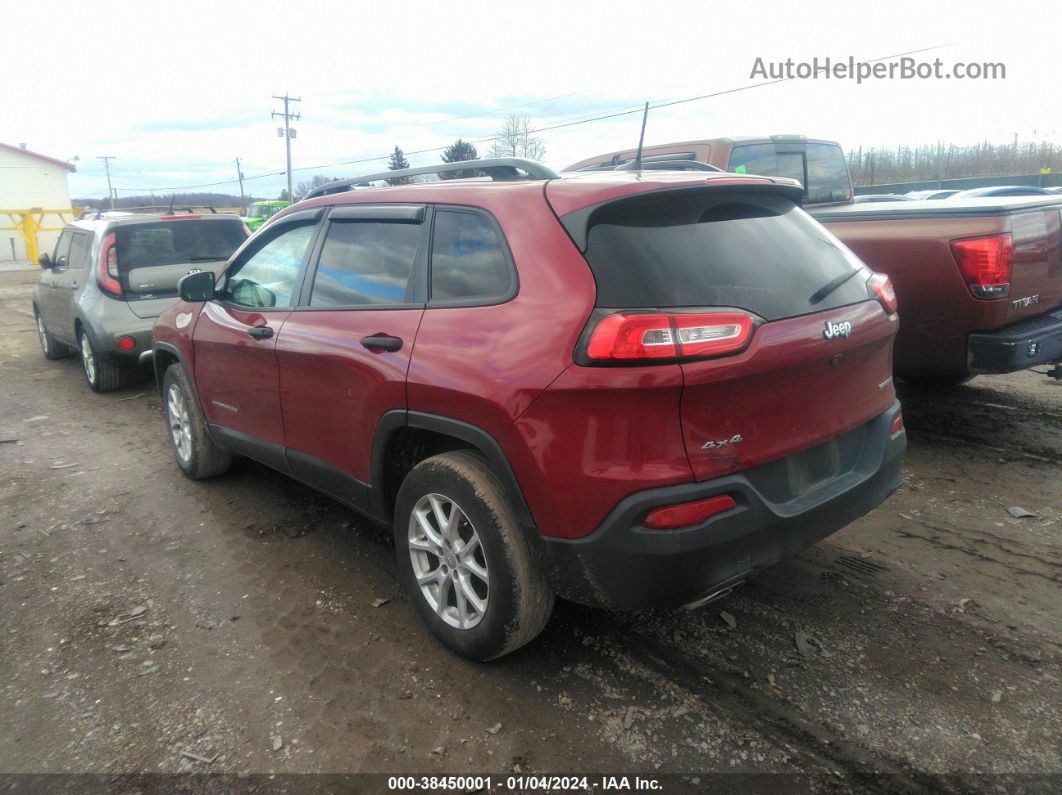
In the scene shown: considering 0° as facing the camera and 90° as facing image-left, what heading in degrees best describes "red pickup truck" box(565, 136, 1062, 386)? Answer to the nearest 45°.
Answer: approximately 135°

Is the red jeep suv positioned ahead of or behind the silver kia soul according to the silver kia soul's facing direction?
behind

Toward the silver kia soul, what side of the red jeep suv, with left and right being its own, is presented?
front

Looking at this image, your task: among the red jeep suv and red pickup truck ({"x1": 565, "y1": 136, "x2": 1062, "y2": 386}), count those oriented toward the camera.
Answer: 0

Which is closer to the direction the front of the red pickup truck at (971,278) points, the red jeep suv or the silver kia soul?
the silver kia soul

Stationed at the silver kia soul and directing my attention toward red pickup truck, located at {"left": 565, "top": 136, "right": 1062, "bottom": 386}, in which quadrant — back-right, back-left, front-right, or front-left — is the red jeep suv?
front-right

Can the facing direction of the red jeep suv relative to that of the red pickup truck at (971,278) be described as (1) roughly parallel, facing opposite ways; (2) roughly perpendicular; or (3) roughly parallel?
roughly parallel

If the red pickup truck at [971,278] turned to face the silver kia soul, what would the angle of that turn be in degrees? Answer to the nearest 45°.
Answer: approximately 45° to its left

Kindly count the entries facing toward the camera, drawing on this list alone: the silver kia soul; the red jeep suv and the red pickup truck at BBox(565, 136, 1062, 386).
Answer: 0

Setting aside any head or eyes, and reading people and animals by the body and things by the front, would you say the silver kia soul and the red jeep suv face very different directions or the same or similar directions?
same or similar directions

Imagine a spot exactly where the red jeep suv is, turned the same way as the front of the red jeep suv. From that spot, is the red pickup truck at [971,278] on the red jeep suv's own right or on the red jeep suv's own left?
on the red jeep suv's own right

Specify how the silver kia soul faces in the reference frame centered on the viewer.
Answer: facing away from the viewer and to the left of the viewer

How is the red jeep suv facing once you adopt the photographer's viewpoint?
facing away from the viewer and to the left of the viewer

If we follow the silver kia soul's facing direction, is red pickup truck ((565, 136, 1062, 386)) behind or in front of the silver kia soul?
behind
